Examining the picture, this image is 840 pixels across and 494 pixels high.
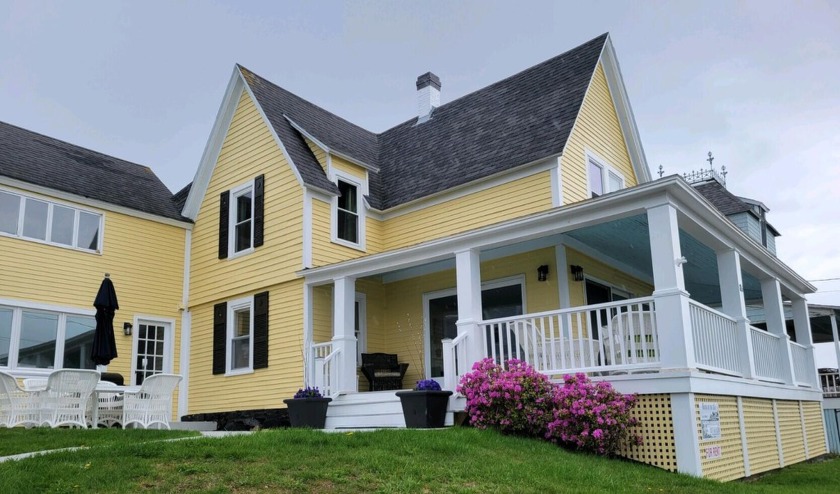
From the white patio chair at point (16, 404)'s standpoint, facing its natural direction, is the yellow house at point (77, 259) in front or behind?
in front

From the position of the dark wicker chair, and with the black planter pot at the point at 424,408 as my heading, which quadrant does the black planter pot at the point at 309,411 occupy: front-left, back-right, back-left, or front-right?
front-right

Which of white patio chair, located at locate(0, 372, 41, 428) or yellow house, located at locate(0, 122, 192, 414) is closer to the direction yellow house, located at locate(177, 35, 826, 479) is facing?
the white patio chair

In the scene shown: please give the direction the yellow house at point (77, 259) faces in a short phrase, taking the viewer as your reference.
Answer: facing the viewer and to the right of the viewer

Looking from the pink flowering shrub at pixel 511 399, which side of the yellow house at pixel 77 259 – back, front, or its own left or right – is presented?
front

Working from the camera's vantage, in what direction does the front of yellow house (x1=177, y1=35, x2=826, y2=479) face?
facing the viewer and to the left of the viewer

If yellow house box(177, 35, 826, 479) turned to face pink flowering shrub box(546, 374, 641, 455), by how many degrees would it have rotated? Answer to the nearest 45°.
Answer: approximately 45° to its left

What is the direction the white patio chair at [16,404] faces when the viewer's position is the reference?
facing away from the viewer and to the right of the viewer

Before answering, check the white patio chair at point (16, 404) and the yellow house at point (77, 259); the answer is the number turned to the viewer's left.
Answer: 0

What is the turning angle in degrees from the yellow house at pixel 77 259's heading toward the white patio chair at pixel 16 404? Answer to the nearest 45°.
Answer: approximately 45° to its right

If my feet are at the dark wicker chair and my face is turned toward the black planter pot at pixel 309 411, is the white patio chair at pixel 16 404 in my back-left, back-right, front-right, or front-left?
front-right

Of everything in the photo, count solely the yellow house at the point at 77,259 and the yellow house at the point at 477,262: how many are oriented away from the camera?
0
